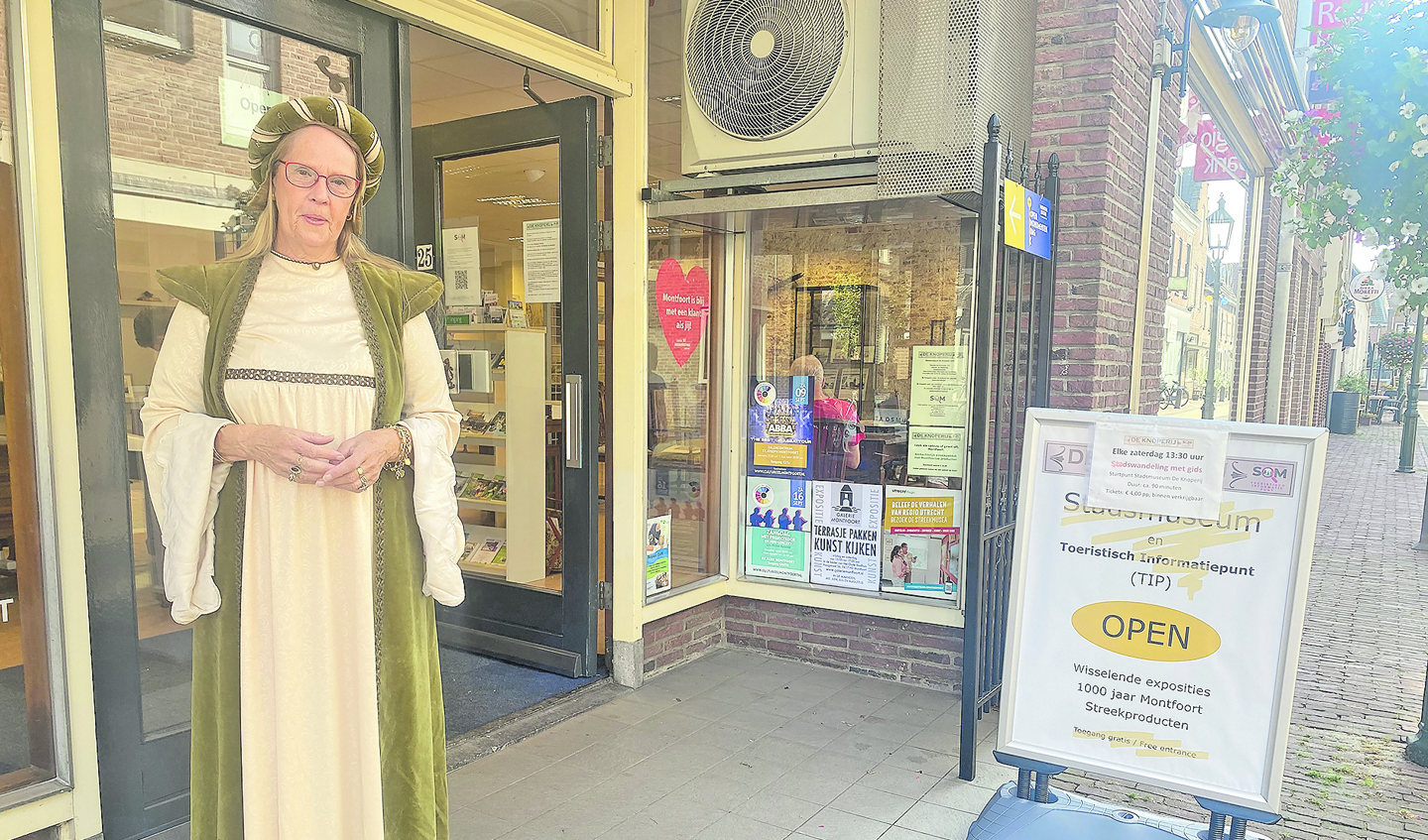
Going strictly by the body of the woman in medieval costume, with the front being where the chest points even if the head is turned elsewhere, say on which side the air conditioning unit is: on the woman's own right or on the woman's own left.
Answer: on the woman's own left

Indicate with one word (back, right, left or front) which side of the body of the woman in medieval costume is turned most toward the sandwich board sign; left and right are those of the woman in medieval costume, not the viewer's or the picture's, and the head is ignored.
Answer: left

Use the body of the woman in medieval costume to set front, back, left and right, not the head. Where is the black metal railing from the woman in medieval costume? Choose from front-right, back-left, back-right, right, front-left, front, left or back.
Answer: left

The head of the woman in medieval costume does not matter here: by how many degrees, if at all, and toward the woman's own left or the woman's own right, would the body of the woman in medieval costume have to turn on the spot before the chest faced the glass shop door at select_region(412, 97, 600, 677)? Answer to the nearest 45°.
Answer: approximately 135° to the woman's own left

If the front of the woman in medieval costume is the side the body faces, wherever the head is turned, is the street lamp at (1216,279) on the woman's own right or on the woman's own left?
on the woman's own left

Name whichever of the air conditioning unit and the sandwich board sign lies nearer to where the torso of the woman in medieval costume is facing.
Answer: the sandwich board sign

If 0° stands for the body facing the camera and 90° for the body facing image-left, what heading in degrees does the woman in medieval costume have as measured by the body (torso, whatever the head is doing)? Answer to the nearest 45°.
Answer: approximately 0°
